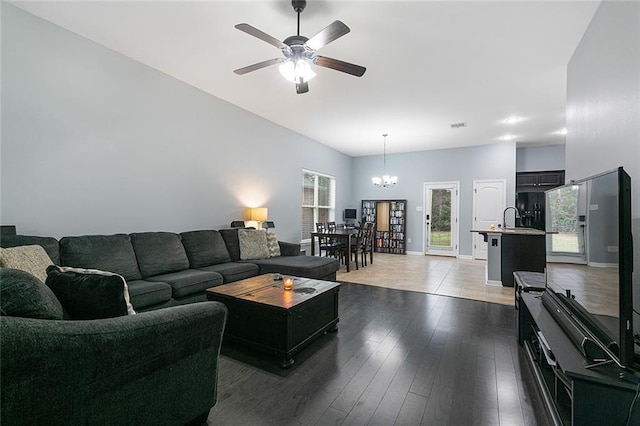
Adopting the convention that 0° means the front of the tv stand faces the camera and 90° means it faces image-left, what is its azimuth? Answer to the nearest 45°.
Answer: approximately 90°

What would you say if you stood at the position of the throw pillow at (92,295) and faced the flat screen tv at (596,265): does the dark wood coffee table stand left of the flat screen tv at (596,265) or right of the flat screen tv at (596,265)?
left

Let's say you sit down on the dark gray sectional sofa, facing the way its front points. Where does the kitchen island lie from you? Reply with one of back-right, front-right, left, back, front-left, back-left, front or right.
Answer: front-left

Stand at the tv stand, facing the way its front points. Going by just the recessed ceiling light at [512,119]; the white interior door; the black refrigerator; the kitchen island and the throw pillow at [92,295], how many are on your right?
4

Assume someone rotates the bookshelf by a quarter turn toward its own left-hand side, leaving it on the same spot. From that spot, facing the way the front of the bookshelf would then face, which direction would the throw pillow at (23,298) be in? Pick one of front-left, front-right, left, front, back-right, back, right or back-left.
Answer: right

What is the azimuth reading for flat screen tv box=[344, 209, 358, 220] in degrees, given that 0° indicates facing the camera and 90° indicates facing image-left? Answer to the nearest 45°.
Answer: approximately 0°

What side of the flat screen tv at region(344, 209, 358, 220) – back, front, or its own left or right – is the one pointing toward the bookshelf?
left

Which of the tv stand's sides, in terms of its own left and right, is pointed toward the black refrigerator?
right

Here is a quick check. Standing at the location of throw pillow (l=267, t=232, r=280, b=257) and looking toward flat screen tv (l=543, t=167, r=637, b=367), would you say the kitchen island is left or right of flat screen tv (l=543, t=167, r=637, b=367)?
left

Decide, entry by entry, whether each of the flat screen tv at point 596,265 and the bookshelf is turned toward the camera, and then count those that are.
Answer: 1

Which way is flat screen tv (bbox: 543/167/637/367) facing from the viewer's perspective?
to the viewer's left

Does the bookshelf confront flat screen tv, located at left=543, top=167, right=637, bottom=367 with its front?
yes

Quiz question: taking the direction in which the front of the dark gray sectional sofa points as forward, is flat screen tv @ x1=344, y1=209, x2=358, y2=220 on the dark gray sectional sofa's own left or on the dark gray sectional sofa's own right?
on the dark gray sectional sofa's own left

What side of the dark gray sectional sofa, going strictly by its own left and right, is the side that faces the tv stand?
front
